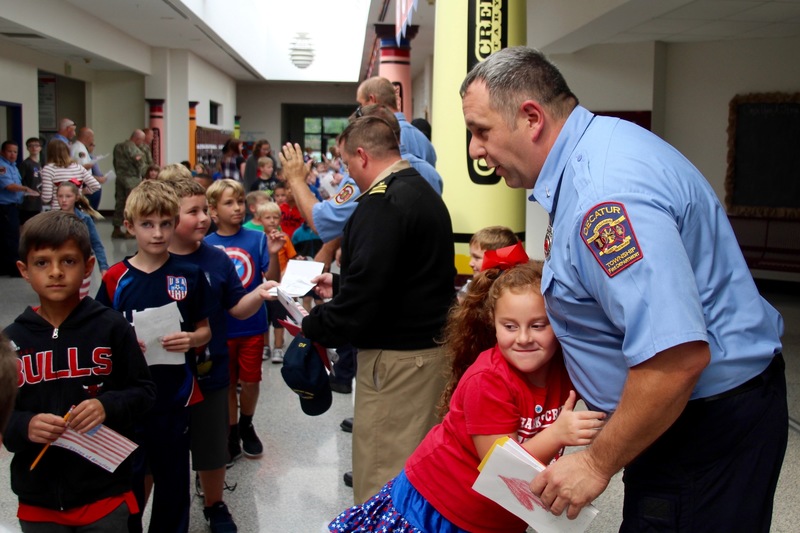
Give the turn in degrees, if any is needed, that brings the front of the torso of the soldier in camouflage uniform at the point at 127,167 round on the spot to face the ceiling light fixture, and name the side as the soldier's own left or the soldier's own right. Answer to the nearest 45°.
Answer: approximately 45° to the soldier's own left

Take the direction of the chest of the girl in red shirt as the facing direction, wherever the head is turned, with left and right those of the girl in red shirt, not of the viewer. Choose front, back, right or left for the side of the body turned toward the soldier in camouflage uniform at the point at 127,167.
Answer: back

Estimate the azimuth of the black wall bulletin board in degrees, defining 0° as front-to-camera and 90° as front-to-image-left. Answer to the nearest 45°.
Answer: approximately 45°

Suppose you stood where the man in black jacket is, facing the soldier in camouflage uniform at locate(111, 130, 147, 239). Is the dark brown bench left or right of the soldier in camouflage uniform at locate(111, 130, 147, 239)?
right

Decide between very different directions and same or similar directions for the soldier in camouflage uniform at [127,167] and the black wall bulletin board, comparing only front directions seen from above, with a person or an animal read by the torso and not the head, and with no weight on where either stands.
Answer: very different directions

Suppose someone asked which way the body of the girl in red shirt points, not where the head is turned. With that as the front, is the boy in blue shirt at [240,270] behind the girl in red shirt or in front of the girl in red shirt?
behind
